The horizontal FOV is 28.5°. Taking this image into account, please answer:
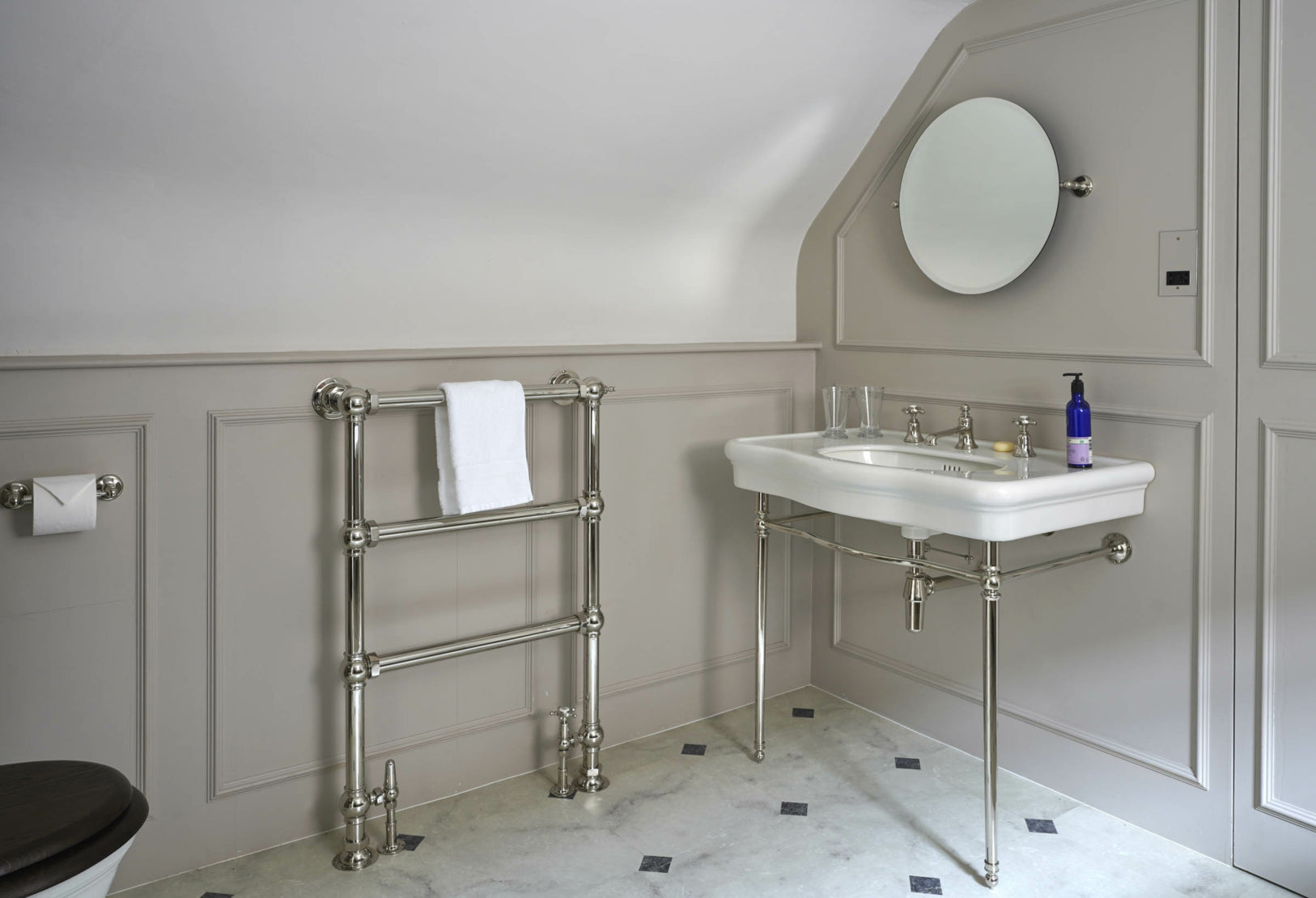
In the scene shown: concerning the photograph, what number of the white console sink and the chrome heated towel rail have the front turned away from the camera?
0

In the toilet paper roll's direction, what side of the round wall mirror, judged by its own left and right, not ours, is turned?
front

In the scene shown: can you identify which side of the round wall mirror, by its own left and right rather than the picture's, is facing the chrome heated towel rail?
front

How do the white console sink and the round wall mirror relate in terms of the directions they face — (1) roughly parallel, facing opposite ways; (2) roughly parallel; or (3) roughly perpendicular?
roughly parallel

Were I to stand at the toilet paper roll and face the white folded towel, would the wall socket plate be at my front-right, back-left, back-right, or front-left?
front-right

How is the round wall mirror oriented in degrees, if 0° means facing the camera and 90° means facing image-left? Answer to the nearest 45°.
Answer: approximately 45°

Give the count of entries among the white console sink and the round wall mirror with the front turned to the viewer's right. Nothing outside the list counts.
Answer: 0

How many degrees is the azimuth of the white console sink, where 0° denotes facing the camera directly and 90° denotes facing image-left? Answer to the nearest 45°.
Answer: approximately 45°

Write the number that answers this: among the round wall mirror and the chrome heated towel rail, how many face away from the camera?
0
